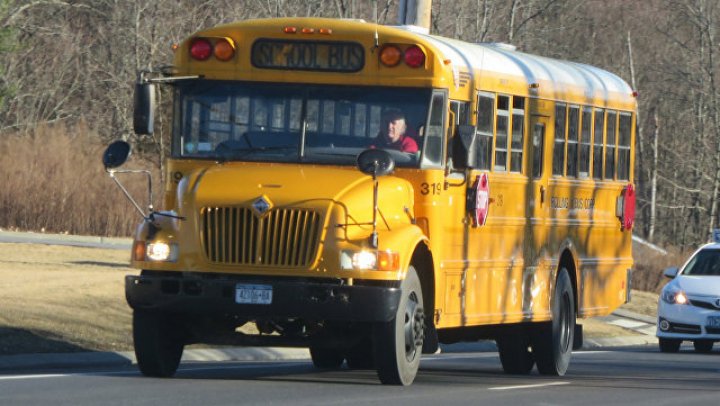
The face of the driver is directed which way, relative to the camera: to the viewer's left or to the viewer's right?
to the viewer's left

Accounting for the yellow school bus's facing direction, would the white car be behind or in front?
behind

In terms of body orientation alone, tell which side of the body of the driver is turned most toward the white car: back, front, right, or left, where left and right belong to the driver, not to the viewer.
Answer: back
